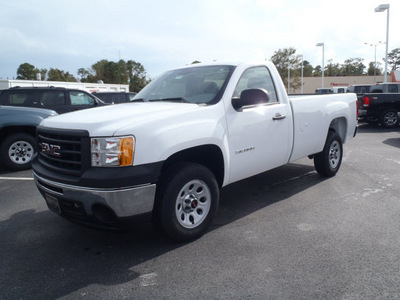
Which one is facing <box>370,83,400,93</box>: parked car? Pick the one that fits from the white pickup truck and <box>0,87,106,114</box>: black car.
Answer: the black car

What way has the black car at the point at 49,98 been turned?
to the viewer's right

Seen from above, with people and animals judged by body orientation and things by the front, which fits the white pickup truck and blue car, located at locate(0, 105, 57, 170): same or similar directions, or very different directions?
very different directions

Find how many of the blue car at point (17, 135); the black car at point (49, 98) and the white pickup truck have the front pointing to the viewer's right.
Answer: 2

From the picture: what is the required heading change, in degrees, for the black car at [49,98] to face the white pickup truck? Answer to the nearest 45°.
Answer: approximately 90° to its right

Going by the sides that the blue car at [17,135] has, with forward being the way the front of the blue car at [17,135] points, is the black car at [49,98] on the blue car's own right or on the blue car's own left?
on the blue car's own left

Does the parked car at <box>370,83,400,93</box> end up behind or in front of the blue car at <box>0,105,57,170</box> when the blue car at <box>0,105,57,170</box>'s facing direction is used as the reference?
in front

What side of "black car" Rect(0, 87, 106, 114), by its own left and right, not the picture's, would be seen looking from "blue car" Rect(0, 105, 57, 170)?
right

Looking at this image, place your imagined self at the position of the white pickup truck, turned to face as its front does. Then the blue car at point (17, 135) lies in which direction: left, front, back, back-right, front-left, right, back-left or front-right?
right

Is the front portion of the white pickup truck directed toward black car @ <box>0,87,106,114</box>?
no

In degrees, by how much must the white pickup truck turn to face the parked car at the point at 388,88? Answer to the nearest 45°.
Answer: approximately 180°

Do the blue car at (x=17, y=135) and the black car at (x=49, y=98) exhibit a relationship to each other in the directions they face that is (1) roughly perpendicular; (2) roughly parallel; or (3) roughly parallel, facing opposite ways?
roughly parallel

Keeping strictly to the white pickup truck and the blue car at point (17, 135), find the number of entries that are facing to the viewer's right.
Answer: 1

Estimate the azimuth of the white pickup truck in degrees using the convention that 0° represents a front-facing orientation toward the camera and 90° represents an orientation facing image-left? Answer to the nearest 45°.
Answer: approximately 45°

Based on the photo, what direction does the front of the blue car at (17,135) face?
to the viewer's right

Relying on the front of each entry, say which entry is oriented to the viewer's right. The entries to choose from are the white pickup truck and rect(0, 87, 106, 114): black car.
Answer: the black car
